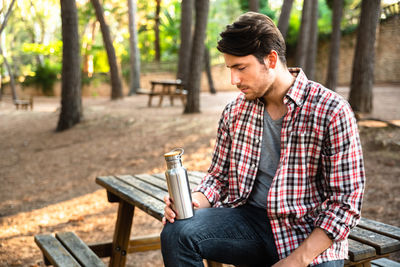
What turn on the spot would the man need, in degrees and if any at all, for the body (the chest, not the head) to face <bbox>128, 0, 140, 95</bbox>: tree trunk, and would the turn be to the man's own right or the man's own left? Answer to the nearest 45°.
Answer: approximately 135° to the man's own right

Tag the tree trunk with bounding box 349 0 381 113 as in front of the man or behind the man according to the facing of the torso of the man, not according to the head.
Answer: behind

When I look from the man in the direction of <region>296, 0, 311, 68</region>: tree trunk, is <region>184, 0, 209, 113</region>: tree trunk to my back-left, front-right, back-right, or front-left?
front-left

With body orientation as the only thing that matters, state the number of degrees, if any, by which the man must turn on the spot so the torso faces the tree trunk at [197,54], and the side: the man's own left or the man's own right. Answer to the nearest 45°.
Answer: approximately 135° to the man's own right

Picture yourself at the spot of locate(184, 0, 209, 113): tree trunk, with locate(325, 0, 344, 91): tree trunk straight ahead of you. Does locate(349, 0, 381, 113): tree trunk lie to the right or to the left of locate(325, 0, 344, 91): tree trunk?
right

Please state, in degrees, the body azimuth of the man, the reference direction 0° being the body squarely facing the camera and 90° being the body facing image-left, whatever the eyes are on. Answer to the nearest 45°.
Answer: approximately 45°

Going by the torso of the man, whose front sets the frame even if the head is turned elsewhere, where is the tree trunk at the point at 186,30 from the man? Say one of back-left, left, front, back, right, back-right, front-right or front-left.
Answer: back-right

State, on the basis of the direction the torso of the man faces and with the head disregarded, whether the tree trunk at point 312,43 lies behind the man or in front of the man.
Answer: behind

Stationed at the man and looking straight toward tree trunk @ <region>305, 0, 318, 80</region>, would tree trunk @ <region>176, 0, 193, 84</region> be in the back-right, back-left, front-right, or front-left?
front-left

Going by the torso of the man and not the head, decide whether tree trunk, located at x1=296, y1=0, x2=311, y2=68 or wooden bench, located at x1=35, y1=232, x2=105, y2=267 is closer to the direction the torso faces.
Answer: the wooden bench

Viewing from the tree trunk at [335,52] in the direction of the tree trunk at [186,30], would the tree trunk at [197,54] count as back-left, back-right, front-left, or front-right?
front-left

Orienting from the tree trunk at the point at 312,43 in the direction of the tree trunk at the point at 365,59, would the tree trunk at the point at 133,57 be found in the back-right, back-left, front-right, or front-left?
back-right

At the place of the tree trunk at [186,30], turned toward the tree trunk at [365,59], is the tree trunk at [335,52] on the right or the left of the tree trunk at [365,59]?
left

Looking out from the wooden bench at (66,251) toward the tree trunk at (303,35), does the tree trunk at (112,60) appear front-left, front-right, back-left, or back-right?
front-left

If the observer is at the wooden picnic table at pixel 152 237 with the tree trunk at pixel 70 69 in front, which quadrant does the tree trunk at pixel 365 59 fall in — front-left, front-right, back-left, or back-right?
front-right
